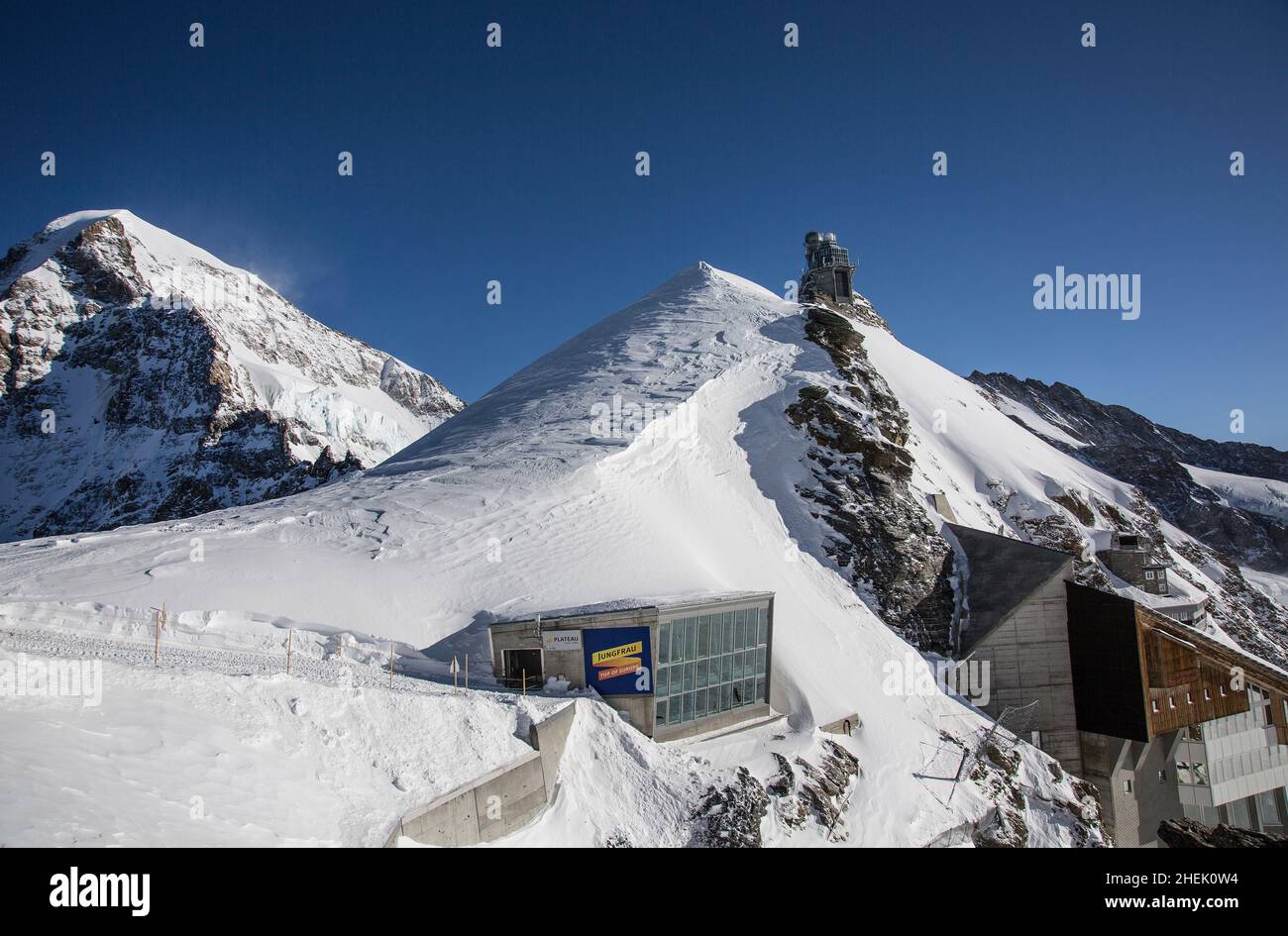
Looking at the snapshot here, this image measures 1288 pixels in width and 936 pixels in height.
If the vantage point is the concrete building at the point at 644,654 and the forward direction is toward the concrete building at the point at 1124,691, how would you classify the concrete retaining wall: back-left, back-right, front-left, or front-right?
back-right

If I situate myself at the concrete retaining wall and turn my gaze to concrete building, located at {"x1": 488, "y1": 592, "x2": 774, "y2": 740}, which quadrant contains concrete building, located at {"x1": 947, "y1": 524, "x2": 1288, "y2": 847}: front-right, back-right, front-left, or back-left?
front-right

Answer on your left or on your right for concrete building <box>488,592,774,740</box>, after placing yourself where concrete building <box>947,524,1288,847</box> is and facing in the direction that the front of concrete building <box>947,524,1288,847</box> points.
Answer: on your right

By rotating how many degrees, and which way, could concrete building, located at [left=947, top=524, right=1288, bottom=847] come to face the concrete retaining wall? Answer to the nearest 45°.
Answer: approximately 45° to its right
